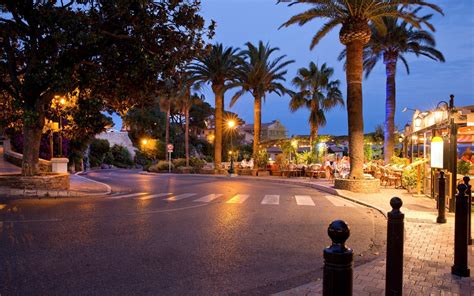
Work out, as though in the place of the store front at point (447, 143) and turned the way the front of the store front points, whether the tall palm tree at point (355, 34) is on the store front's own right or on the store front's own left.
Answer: on the store front's own right

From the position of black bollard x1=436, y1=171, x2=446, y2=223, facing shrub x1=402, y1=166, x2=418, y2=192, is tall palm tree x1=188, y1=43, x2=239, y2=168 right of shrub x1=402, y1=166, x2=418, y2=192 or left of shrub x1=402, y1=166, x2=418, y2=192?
left

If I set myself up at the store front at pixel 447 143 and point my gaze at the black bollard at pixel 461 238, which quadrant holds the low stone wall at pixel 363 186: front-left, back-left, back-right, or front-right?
back-right

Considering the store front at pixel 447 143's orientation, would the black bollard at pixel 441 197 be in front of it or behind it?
in front

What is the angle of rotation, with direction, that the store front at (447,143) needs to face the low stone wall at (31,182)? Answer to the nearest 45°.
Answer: approximately 45° to its right

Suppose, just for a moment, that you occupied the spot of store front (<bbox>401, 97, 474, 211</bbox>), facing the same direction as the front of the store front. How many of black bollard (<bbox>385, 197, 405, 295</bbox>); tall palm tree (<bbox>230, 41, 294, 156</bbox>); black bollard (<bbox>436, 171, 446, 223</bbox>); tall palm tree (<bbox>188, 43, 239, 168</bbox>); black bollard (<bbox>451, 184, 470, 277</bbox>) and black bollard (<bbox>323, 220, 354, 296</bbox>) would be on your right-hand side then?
2

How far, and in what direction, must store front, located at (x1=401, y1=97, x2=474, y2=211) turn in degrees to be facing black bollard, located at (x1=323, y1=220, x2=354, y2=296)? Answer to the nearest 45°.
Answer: approximately 45° to its left

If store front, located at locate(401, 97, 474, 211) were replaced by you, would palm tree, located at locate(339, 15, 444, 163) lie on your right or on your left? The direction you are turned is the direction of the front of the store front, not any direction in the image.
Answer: on your right

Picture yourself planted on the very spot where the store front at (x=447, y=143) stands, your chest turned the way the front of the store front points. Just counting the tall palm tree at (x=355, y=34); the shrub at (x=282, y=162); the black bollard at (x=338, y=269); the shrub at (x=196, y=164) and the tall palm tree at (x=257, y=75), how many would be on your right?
4

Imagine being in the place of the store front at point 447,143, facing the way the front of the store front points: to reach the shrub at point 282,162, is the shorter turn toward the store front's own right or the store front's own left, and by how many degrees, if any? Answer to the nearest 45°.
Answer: approximately 90° to the store front's own right

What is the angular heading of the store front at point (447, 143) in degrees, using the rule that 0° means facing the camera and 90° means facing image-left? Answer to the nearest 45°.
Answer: approximately 45°

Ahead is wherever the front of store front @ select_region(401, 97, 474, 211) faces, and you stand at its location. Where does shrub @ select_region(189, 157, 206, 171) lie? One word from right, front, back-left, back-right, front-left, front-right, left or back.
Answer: right

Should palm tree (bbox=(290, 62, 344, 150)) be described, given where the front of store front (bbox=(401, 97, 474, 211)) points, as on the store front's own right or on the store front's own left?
on the store front's own right

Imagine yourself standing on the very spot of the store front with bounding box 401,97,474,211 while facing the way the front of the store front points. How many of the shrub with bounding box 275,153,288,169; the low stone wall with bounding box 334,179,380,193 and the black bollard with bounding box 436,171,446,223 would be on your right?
2
